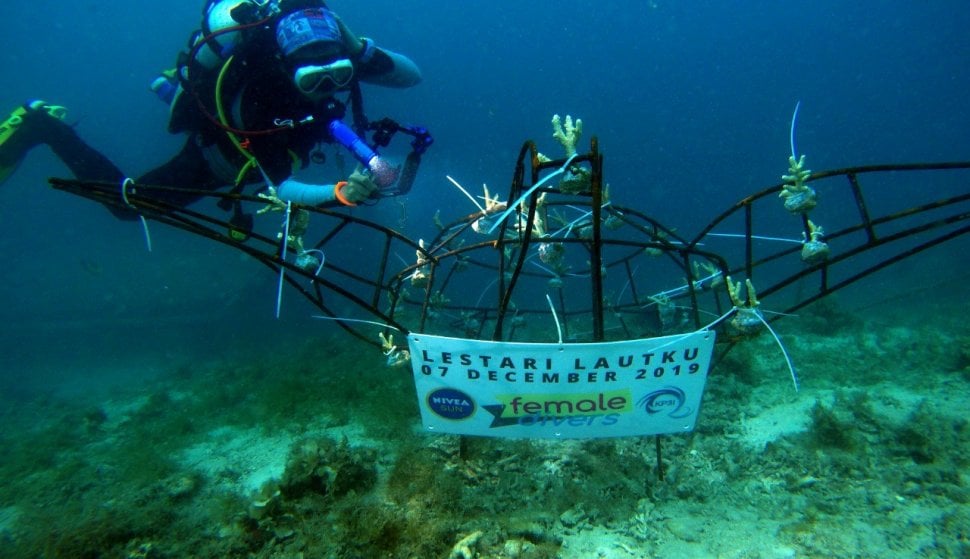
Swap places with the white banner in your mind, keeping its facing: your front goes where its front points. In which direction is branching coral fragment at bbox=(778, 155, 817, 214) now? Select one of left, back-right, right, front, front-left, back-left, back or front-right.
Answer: left

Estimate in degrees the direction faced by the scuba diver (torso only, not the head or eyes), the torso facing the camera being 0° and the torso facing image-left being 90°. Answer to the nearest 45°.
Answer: approximately 315°

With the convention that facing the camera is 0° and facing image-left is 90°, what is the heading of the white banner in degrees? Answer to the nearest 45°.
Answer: approximately 0°

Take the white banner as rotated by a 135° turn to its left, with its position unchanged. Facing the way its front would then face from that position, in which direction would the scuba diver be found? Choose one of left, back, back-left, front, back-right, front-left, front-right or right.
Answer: left
